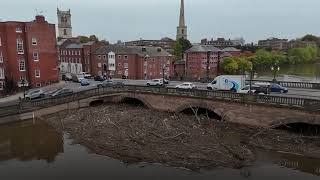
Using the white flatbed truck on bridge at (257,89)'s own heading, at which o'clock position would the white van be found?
The white van is roughly at 1 o'clock from the white flatbed truck on bridge.

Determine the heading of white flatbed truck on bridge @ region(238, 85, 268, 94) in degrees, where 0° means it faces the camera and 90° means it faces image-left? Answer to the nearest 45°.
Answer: approximately 90°

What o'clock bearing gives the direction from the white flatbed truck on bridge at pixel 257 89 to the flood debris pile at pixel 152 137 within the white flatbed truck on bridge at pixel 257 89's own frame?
The flood debris pile is roughly at 10 o'clock from the white flatbed truck on bridge.
